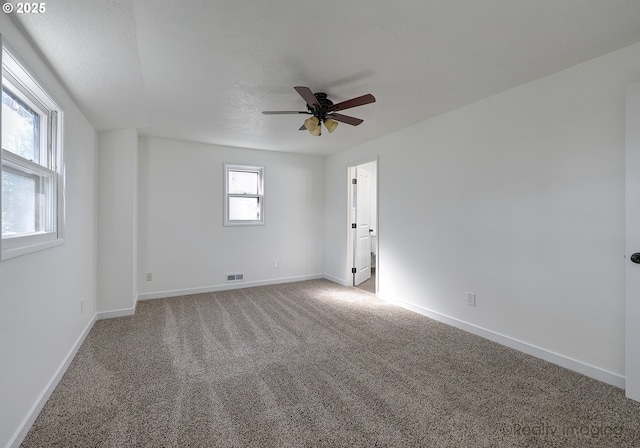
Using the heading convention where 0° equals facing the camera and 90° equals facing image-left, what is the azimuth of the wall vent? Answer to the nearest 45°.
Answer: approximately 0°

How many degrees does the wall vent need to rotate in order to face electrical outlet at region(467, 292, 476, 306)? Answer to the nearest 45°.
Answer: approximately 45° to its left

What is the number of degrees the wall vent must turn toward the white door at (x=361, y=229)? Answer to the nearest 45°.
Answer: approximately 90° to its left

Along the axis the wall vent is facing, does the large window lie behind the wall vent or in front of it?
in front

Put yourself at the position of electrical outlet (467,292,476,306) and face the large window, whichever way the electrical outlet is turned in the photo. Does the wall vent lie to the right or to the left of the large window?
right
